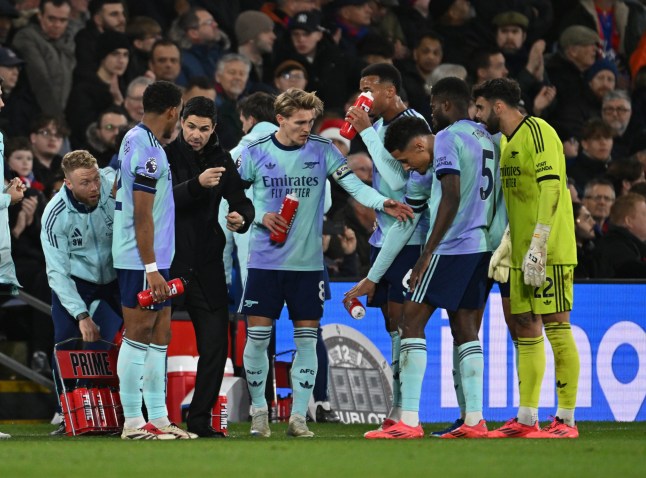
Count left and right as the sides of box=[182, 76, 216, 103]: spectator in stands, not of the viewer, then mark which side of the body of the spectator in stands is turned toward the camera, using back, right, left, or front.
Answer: front

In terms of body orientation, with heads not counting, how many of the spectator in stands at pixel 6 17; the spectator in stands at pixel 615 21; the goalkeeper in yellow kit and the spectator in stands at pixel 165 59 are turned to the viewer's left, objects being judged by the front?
1

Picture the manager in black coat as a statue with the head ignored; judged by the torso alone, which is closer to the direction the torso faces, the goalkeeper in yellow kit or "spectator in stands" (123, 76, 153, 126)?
the goalkeeper in yellow kit

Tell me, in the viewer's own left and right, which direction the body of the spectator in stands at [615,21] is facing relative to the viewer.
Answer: facing the viewer

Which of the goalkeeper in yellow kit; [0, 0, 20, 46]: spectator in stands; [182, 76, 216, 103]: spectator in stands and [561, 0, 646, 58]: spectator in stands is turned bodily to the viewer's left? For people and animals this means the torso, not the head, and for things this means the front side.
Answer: the goalkeeper in yellow kit

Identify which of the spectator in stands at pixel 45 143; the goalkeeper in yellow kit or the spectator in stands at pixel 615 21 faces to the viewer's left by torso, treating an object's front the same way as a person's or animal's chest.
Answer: the goalkeeper in yellow kit

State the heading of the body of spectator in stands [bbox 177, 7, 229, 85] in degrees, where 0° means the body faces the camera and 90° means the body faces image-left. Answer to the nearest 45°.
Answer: approximately 315°

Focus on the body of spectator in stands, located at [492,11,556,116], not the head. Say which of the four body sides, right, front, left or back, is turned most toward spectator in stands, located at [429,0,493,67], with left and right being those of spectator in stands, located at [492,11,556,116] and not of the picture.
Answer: right

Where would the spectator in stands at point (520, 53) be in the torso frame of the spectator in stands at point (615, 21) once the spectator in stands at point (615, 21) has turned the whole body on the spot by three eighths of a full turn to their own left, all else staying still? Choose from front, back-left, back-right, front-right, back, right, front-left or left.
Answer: back

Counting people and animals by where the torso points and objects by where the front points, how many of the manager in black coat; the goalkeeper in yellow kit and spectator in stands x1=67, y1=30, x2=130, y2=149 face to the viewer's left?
1
